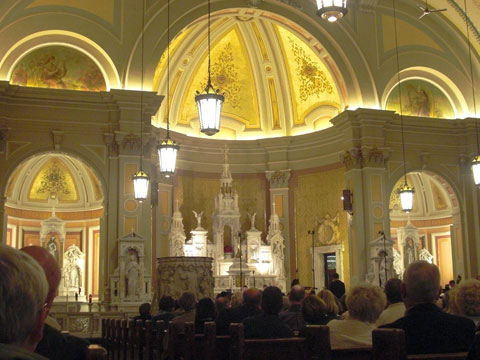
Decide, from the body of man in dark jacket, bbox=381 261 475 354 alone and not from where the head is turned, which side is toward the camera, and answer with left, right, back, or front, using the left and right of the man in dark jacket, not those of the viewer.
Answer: back

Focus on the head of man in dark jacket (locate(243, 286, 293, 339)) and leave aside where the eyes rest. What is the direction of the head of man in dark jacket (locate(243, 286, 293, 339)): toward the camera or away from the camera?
away from the camera

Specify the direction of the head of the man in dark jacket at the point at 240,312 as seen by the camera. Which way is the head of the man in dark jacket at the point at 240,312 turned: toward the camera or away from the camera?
away from the camera

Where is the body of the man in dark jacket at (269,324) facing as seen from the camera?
away from the camera

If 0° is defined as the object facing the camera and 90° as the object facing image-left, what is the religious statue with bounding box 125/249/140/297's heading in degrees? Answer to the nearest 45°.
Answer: approximately 0°

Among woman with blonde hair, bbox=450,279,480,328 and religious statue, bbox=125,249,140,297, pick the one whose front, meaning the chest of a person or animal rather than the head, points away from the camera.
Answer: the woman with blonde hair

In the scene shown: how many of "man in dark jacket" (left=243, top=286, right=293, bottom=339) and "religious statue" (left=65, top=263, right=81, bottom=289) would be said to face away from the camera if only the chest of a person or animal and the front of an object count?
1

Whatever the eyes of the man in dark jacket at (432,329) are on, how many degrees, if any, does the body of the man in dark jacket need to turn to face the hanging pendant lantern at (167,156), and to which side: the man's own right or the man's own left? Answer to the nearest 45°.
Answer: approximately 45° to the man's own left

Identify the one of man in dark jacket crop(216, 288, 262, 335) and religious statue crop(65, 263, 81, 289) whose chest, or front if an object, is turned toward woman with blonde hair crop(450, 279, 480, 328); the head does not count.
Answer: the religious statue

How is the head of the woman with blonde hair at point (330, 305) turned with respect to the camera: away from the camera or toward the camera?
away from the camera

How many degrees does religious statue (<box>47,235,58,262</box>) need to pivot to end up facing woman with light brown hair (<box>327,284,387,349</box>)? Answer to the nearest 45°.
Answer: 0° — it already faces them

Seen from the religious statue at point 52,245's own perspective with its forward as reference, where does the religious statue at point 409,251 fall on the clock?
the religious statue at point 409,251 is roughly at 9 o'clock from the religious statue at point 52,245.

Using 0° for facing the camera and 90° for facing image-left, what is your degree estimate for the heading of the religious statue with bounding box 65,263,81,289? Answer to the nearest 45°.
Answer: approximately 0°

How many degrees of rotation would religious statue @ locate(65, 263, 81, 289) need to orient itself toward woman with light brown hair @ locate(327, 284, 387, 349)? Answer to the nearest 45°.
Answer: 0° — it already faces them

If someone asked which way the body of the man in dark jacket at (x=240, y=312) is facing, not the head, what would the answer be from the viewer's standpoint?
away from the camera
